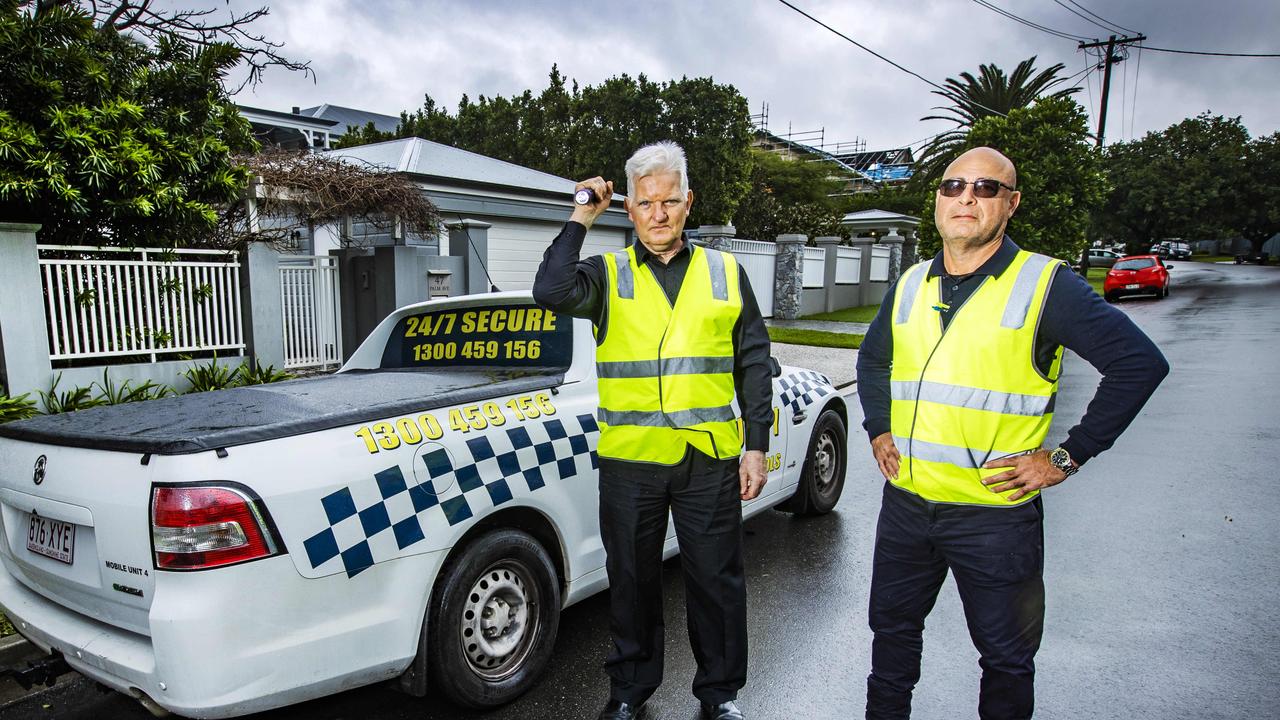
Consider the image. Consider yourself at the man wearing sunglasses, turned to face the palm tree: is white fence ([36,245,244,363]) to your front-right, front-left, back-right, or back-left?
front-left

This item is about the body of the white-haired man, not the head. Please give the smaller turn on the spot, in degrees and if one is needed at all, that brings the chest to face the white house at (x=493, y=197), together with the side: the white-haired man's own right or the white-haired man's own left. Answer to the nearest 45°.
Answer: approximately 180°

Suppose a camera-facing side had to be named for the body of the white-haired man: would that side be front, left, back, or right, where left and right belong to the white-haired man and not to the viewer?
front

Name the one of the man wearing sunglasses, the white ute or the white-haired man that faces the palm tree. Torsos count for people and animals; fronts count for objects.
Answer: the white ute

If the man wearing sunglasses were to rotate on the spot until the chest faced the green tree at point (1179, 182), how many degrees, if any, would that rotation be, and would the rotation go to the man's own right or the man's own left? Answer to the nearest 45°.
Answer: approximately 135° to the man's own right

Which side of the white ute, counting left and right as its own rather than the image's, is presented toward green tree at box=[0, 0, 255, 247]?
left

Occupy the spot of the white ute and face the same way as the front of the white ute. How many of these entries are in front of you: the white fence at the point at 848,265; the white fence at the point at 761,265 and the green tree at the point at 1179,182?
3

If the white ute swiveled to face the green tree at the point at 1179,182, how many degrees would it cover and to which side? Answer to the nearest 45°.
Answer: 0° — it already faces it

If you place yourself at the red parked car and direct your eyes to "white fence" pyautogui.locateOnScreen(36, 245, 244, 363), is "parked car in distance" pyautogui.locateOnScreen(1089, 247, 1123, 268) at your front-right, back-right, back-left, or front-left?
back-right

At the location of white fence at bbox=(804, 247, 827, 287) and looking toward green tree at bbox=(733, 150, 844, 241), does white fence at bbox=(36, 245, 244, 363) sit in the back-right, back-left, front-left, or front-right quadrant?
back-left

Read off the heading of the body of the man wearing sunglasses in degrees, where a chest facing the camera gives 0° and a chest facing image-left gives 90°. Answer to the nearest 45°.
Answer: approximately 45°

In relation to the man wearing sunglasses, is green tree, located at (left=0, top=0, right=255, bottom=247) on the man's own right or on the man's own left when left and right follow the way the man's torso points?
on the man's own right
